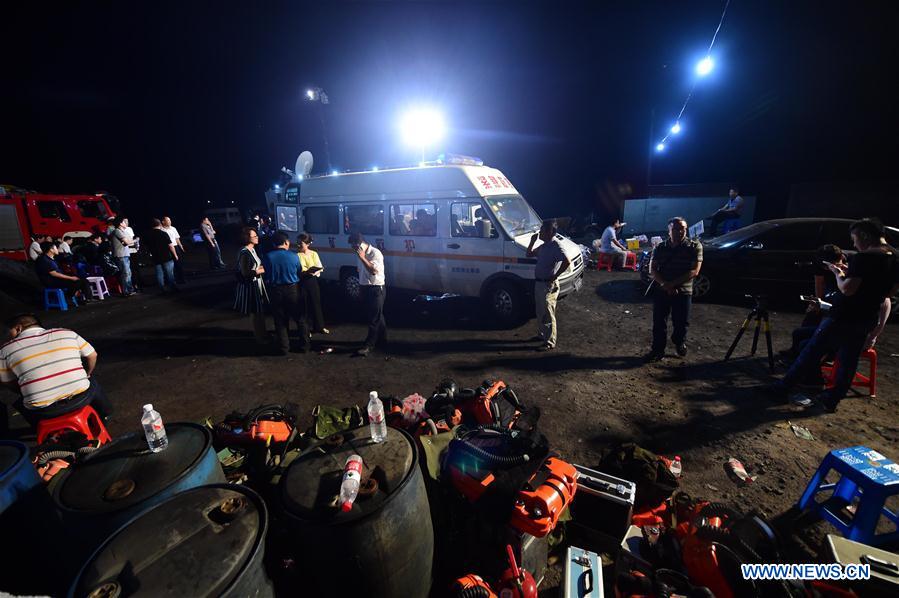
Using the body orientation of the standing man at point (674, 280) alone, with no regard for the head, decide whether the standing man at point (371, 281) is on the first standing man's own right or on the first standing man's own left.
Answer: on the first standing man's own right

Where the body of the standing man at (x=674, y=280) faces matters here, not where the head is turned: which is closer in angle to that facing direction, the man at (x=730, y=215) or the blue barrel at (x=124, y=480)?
the blue barrel

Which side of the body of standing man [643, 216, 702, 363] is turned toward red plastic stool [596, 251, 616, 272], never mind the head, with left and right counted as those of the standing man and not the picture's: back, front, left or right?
back

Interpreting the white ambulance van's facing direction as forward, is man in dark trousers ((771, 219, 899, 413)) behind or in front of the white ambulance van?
in front

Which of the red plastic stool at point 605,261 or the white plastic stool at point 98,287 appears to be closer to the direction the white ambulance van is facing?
the red plastic stool

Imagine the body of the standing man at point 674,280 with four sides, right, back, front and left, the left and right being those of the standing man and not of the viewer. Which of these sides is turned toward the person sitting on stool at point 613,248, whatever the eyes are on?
back

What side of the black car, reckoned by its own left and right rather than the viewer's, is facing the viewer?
left

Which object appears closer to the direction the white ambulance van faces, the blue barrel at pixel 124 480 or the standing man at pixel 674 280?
the standing man

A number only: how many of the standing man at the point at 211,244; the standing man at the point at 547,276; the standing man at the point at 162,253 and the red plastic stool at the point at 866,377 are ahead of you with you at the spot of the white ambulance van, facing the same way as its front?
2

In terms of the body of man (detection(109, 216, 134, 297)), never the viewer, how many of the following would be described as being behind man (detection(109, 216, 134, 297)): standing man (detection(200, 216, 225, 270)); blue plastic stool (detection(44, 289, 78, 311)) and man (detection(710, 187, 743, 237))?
1

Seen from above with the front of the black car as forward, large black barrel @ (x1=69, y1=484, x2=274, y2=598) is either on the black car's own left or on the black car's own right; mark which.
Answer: on the black car's own left

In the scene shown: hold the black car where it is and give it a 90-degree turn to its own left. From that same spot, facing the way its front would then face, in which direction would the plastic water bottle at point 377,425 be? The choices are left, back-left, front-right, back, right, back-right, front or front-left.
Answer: front
